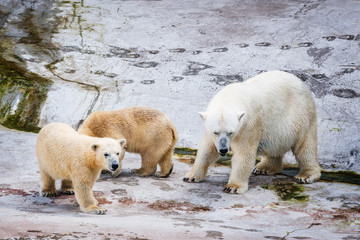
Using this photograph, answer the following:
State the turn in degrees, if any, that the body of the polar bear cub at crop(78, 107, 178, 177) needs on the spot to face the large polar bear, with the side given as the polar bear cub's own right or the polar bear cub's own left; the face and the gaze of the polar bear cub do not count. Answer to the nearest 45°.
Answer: approximately 180°

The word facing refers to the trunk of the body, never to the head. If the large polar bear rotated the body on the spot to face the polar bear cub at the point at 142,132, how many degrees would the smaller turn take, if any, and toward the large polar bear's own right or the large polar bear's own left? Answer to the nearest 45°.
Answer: approximately 45° to the large polar bear's own right

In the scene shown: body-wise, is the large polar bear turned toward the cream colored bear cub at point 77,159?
yes

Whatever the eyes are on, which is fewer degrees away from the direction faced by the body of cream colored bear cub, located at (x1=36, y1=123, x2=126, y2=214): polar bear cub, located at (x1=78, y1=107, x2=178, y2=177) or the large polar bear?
the large polar bear

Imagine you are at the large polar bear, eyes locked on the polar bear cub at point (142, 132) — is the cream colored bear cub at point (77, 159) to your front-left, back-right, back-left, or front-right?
front-left

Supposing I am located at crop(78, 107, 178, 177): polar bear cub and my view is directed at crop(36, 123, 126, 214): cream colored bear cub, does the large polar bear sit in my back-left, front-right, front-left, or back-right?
back-left

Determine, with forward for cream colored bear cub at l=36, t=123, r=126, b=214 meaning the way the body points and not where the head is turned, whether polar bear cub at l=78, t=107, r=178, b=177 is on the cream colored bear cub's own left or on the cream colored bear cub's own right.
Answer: on the cream colored bear cub's own left

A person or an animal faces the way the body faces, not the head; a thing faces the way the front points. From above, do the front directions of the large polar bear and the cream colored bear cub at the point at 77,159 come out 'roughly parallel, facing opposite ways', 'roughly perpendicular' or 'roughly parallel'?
roughly perpendicular

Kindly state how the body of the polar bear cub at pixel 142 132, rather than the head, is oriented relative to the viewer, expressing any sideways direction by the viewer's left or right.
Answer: facing to the left of the viewer

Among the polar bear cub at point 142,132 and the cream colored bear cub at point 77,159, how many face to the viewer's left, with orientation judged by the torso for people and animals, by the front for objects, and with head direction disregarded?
1

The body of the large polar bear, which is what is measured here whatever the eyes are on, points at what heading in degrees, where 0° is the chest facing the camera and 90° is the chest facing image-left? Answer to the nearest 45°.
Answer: approximately 45°

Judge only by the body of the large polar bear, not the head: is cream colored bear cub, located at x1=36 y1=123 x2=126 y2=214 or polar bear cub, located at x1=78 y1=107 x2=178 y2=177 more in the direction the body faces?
the cream colored bear cub

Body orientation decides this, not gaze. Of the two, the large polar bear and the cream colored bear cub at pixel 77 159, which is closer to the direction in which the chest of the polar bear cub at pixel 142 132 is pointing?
the cream colored bear cub
